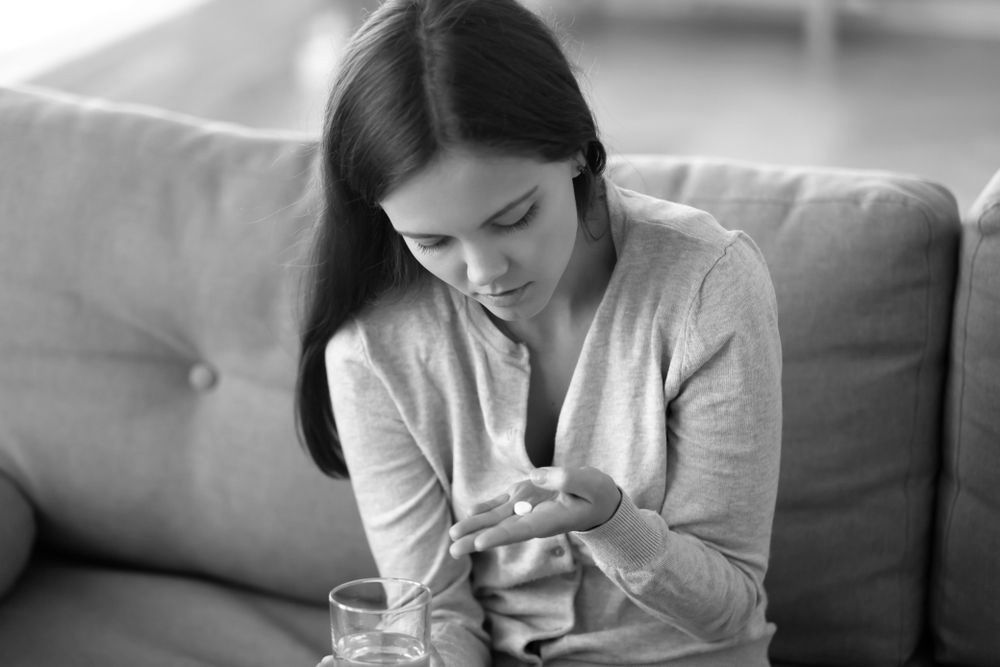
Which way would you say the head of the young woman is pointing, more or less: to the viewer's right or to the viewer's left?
to the viewer's left

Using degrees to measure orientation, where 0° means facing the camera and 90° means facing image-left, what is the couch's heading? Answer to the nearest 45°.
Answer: approximately 0°

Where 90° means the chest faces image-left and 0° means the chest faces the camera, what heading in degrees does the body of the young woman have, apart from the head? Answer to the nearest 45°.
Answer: approximately 0°
